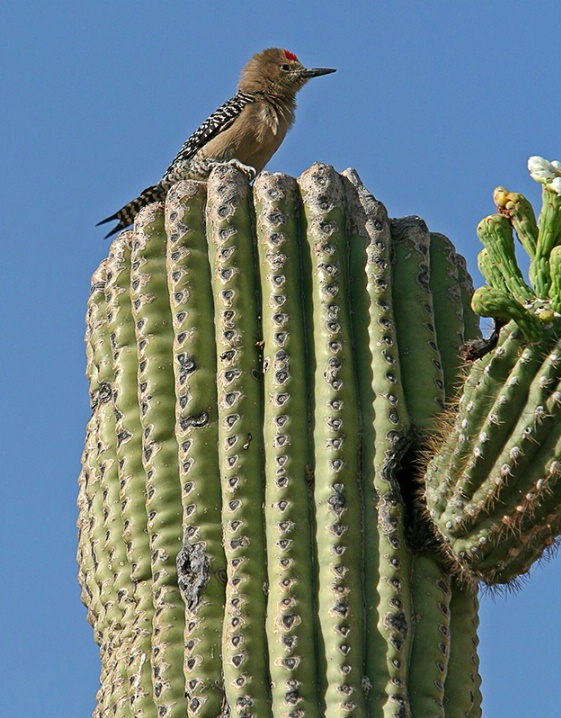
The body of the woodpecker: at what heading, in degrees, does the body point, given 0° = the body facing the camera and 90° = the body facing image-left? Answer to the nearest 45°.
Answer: approximately 270°
